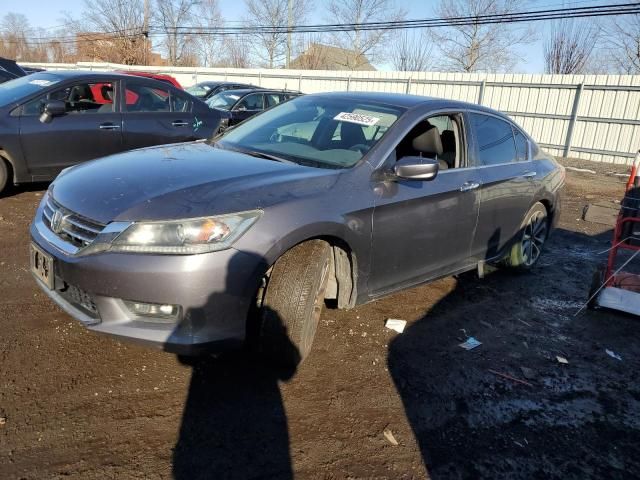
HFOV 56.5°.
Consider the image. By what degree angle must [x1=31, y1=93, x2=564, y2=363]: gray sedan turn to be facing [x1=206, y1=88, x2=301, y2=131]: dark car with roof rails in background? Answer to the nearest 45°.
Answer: approximately 135° to its right

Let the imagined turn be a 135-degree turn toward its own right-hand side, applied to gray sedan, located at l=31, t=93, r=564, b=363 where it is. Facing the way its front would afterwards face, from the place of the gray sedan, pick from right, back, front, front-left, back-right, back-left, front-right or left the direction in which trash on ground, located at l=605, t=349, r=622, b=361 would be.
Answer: right

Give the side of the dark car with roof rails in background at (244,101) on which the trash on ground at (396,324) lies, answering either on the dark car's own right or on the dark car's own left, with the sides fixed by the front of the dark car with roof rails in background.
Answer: on the dark car's own left

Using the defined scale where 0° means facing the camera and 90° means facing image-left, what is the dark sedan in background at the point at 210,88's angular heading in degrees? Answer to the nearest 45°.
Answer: approximately 45°

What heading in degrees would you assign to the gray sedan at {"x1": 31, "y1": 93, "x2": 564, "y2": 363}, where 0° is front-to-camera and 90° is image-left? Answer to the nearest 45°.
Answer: approximately 45°

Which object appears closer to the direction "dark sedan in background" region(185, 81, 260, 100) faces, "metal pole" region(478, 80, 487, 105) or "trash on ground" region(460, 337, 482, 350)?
the trash on ground

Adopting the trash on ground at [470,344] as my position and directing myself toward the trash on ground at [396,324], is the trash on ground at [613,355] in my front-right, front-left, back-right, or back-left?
back-right

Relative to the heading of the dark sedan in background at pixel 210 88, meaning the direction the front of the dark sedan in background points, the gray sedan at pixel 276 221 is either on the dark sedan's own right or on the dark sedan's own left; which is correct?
on the dark sedan's own left

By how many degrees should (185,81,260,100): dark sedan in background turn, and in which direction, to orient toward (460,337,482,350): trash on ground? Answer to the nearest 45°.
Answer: approximately 45° to its left

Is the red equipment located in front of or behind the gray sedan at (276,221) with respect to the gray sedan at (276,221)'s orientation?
behind
